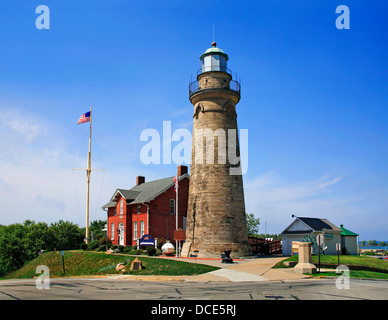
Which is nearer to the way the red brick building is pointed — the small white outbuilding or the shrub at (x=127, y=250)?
the shrub

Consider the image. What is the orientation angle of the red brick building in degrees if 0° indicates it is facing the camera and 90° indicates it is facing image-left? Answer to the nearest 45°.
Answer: approximately 45°

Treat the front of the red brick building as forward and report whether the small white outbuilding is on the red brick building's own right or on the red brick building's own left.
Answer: on the red brick building's own left
